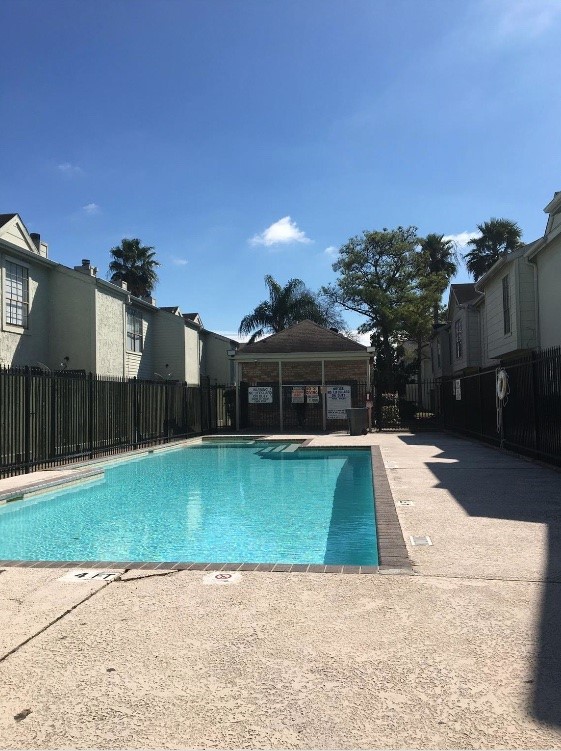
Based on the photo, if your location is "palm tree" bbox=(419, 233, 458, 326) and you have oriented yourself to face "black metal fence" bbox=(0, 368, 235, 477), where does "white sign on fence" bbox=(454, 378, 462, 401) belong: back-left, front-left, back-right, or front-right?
front-left

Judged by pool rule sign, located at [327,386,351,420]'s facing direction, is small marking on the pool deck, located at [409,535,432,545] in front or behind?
in front

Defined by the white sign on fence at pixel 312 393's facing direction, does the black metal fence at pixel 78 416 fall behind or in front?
in front

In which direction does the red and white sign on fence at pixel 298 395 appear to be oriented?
toward the camera

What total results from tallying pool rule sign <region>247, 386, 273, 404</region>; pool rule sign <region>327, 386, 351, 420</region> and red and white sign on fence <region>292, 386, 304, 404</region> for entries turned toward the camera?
3

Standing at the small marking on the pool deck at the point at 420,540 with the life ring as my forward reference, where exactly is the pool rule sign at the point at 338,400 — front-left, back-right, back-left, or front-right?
front-left

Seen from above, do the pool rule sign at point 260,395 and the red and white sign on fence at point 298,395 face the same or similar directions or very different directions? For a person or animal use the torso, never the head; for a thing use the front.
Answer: same or similar directions

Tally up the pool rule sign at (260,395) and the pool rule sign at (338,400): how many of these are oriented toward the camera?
2

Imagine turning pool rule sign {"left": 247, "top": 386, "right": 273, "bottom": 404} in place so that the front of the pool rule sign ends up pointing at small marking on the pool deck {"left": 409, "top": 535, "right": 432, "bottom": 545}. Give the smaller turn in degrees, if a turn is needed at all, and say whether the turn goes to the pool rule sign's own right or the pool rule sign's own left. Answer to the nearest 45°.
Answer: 0° — it already faces it

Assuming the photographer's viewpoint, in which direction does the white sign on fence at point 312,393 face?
facing the viewer

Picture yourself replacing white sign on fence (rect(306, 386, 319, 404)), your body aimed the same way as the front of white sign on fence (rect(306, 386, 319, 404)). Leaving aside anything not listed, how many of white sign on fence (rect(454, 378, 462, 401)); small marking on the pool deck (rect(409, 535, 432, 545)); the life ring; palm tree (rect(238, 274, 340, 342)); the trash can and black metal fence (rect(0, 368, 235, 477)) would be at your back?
1

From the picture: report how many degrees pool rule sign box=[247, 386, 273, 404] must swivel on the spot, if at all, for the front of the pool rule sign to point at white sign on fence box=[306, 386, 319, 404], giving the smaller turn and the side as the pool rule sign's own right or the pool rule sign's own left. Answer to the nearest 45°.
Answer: approximately 90° to the pool rule sign's own left

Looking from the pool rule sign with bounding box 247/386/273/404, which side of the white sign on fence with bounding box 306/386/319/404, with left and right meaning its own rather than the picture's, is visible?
right

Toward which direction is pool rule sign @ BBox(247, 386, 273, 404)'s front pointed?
toward the camera

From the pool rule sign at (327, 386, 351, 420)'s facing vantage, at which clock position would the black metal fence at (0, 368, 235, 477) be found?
The black metal fence is roughly at 1 o'clock from the pool rule sign.
